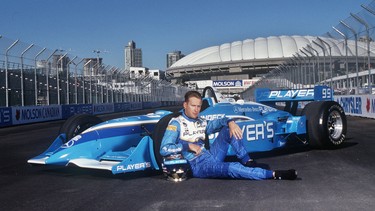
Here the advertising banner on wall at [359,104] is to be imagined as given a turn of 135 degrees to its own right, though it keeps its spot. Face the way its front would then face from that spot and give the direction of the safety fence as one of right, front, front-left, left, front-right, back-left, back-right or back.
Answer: left

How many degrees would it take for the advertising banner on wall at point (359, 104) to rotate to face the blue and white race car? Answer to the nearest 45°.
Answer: approximately 45° to its left

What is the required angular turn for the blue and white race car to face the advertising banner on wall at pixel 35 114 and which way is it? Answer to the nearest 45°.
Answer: approximately 90° to its right

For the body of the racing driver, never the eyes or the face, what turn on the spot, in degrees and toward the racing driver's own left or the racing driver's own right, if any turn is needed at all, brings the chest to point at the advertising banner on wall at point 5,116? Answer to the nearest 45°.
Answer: approximately 180°

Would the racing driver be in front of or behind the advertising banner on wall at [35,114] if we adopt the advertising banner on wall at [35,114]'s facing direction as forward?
in front

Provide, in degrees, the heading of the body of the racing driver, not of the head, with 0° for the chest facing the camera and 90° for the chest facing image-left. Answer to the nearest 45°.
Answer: approximately 315°

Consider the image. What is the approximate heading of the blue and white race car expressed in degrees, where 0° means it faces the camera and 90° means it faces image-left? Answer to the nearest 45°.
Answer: approximately 45°

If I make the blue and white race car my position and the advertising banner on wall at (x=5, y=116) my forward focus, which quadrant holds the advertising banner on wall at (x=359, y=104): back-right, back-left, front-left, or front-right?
front-right

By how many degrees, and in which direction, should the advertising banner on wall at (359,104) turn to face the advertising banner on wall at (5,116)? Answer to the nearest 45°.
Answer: approximately 45° to its right

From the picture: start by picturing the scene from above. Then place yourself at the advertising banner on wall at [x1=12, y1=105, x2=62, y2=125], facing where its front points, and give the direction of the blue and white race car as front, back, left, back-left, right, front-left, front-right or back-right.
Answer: front-right

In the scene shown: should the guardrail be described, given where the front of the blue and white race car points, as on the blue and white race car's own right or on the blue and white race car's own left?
on the blue and white race car's own right

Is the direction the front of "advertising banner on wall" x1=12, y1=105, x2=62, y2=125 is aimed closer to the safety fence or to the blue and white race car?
the blue and white race car

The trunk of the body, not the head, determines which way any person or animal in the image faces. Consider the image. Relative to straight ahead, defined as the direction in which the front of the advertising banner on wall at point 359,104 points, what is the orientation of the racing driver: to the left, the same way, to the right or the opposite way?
to the left

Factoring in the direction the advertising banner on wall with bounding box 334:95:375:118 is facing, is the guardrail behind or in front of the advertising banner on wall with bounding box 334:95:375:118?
in front

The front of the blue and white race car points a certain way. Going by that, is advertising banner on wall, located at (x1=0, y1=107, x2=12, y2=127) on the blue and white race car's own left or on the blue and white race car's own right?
on the blue and white race car's own right

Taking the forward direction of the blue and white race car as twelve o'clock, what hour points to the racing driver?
The racing driver is roughly at 10 o'clock from the blue and white race car.

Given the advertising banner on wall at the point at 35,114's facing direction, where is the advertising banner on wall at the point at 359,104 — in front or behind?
in front
